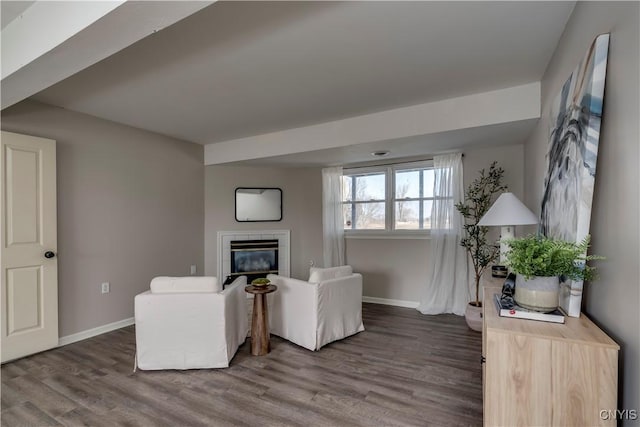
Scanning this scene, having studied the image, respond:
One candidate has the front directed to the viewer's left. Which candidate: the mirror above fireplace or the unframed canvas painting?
the unframed canvas painting

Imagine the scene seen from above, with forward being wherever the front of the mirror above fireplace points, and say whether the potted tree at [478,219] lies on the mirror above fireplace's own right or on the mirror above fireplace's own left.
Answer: on the mirror above fireplace's own left

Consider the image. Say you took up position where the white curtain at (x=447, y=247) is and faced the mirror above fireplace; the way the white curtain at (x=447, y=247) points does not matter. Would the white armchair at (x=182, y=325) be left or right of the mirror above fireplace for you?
left

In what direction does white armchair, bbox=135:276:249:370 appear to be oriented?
away from the camera

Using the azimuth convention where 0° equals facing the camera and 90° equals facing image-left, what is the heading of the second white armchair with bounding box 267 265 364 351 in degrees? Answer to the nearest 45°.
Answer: approximately 135°

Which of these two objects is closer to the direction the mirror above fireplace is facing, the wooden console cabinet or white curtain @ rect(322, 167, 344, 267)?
the wooden console cabinet

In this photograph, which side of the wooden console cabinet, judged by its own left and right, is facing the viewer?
left

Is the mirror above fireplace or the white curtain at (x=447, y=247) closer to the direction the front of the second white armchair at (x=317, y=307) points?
the mirror above fireplace

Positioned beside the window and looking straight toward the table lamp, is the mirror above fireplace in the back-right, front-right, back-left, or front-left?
back-right

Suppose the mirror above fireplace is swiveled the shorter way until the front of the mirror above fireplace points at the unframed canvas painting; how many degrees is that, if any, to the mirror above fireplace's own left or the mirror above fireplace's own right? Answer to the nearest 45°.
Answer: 0° — it already faces it

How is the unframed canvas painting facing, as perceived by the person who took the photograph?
facing to the left of the viewer
